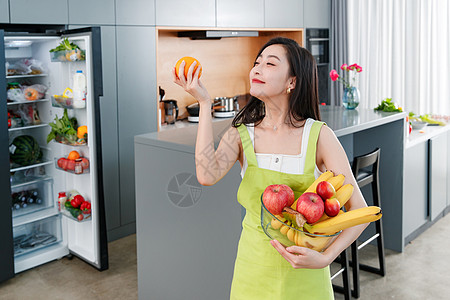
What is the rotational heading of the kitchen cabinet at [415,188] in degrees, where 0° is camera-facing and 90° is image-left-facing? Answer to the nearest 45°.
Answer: approximately 315°

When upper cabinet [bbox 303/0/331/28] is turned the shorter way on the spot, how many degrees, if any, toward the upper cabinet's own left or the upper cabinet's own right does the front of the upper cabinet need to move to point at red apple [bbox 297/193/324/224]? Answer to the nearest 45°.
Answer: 0° — it already faces it

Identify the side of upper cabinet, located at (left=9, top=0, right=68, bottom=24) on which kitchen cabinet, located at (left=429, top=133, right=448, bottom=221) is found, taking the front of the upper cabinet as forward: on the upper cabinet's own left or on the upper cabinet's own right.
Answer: on the upper cabinet's own left

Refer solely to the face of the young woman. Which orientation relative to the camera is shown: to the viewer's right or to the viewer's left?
to the viewer's left

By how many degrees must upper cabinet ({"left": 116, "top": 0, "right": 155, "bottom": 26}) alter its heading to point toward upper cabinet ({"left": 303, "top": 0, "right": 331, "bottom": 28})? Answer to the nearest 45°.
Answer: approximately 135° to its left

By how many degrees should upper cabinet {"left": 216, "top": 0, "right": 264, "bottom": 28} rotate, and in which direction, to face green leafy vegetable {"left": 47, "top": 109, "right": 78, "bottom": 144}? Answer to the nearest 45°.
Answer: approximately 45° to its right
